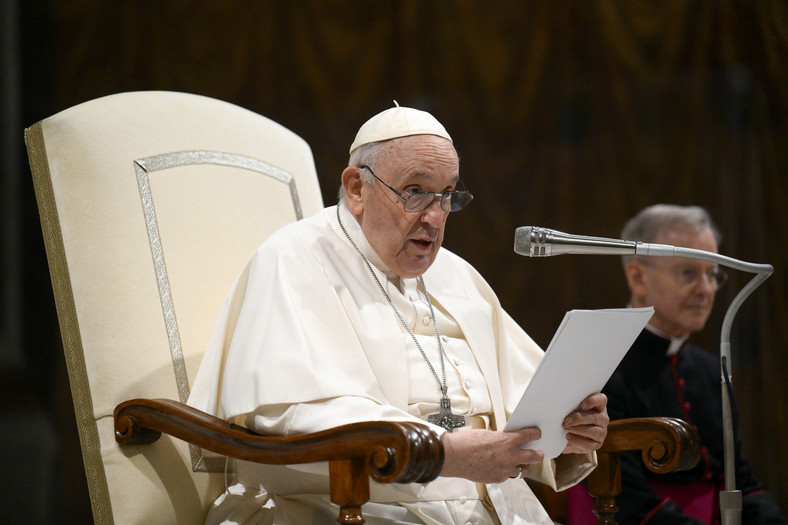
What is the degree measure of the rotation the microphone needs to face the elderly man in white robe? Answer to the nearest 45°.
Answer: approximately 45° to its right

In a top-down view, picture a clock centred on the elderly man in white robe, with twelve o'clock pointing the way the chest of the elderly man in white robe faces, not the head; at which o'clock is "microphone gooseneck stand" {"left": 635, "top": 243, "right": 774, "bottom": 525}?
The microphone gooseneck stand is roughly at 11 o'clock from the elderly man in white robe.

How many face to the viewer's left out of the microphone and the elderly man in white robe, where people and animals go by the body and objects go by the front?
1

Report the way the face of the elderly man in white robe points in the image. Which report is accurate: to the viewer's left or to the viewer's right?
to the viewer's right

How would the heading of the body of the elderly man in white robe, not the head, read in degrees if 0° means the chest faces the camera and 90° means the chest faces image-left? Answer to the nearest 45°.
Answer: approximately 315°

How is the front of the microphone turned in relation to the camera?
facing to the left of the viewer
